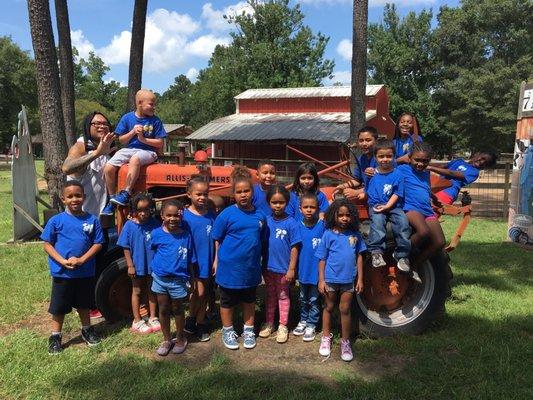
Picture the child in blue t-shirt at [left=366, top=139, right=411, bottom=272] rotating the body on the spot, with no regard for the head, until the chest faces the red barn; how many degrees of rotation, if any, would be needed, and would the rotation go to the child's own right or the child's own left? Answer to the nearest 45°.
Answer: approximately 180°

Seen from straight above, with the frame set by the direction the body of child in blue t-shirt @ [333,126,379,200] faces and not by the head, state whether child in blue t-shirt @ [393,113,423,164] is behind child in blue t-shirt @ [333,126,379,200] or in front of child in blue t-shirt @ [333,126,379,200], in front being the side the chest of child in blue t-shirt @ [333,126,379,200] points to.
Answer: behind

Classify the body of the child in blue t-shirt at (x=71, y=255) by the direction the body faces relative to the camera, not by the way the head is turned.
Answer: toward the camera

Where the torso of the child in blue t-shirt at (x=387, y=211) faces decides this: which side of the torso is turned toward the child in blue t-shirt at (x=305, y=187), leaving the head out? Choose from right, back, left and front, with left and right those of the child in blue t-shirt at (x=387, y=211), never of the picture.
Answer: right

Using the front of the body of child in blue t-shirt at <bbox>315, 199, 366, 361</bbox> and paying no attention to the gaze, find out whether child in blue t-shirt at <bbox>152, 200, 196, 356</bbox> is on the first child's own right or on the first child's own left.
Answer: on the first child's own right

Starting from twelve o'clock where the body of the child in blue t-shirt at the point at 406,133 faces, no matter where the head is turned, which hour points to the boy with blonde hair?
The boy with blonde hair is roughly at 2 o'clock from the child in blue t-shirt.

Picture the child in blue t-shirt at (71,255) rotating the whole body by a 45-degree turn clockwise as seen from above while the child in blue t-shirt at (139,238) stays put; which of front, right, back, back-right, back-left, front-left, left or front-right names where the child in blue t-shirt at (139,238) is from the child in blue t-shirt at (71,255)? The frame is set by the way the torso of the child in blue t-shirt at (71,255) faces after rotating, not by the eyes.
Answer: back-left

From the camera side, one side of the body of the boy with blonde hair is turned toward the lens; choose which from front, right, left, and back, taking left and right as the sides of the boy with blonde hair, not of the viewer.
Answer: front
